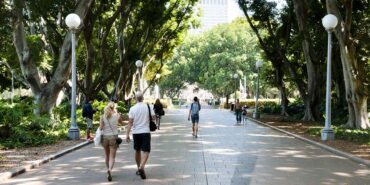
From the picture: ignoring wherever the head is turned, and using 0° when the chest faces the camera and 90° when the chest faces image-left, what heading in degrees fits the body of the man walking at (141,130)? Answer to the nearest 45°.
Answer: approximately 180°

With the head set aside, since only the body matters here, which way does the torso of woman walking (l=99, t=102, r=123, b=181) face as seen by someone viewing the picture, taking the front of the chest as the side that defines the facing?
away from the camera

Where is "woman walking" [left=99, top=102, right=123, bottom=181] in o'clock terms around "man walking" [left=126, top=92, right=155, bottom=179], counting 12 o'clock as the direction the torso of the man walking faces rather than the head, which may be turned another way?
The woman walking is roughly at 9 o'clock from the man walking.

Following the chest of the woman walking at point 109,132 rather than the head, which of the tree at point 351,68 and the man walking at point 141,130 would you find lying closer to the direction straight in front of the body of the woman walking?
the tree
